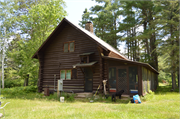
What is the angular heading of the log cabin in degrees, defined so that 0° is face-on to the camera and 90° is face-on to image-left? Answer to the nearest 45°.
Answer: approximately 0°
